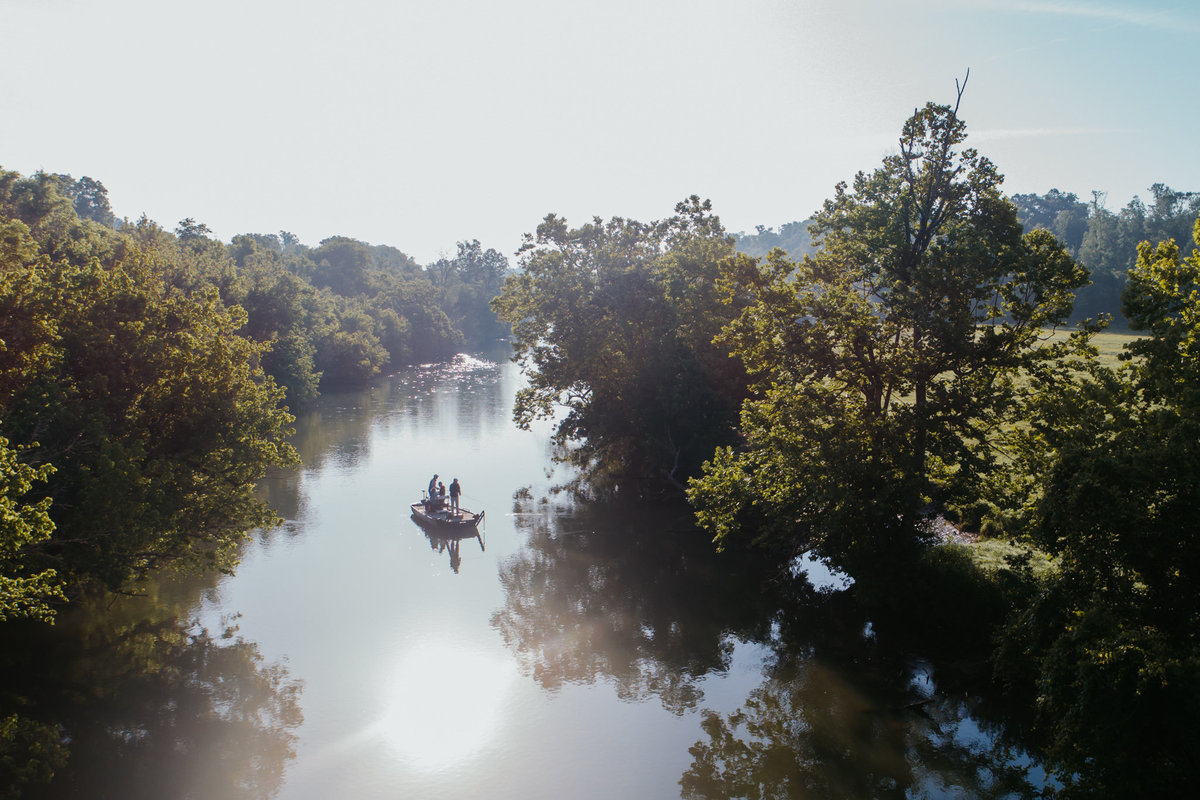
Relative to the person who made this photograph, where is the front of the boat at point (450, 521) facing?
facing the viewer and to the right of the viewer

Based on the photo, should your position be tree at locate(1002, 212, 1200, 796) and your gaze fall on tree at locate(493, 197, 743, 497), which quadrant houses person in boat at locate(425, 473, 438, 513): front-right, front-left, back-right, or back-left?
front-left

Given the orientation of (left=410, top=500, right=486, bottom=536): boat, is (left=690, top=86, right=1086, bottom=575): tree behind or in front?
in front

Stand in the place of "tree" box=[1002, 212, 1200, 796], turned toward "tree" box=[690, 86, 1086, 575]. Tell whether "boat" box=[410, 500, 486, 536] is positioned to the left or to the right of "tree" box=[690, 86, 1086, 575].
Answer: left
